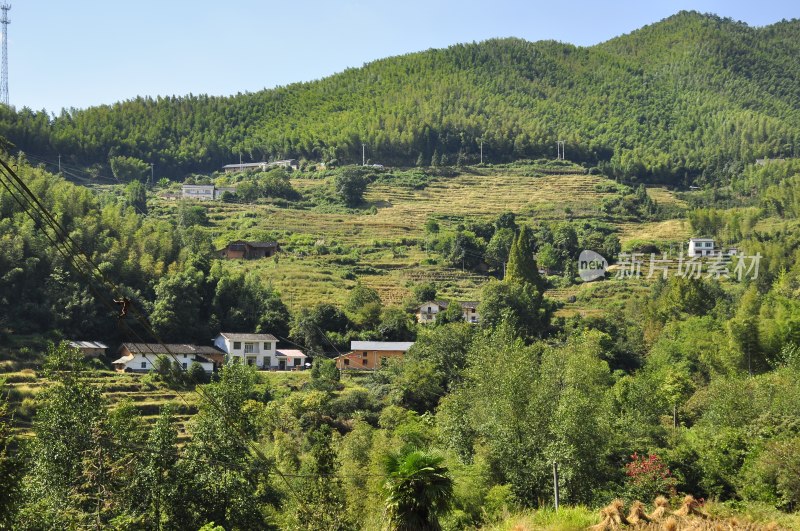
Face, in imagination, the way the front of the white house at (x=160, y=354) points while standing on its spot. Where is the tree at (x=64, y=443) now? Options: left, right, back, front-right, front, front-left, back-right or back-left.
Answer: front

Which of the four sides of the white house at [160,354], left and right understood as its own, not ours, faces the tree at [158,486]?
front

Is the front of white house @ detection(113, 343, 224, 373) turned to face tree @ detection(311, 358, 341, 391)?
no

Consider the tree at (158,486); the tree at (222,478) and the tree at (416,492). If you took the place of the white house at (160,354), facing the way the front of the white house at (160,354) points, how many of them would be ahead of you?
3

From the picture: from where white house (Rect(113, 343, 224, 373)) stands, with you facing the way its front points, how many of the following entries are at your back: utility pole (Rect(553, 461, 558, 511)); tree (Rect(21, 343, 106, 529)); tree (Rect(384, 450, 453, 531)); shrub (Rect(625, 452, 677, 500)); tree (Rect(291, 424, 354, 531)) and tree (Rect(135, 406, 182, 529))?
0

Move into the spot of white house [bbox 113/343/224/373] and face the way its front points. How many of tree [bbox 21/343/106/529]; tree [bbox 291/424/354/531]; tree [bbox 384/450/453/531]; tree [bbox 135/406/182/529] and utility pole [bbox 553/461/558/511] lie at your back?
0

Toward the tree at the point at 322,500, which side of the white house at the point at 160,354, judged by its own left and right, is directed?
front

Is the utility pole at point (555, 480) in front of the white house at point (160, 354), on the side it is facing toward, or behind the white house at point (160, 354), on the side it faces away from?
in front

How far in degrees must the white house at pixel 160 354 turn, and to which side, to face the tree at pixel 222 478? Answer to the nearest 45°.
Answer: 0° — it already faces it

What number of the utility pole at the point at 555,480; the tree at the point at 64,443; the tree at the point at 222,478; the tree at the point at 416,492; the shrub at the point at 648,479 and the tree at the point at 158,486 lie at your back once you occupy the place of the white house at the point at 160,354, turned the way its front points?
0

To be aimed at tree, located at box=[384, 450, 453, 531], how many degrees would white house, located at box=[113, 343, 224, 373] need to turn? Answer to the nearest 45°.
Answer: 0° — it already faces it

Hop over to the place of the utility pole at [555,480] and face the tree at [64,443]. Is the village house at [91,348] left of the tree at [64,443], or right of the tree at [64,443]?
right

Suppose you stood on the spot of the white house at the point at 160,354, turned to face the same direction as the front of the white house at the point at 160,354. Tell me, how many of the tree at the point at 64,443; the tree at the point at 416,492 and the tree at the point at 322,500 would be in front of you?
3

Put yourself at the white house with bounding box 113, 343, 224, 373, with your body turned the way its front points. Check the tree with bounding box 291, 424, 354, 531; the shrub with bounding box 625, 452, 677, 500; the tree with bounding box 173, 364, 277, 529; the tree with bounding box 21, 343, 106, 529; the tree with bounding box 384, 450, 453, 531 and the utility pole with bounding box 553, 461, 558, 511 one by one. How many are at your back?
0

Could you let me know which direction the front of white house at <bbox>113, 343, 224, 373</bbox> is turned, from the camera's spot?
facing the viewer

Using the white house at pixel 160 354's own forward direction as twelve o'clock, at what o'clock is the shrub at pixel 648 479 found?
The shrub is roughly at 11 o'clock from the white house.
